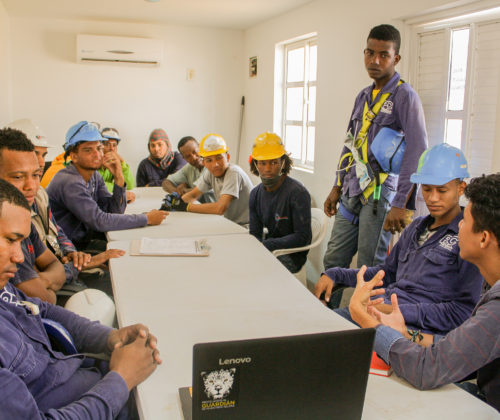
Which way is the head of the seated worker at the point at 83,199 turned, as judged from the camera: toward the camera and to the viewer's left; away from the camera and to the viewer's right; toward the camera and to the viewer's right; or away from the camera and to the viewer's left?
toward the camera and to the viewer's right

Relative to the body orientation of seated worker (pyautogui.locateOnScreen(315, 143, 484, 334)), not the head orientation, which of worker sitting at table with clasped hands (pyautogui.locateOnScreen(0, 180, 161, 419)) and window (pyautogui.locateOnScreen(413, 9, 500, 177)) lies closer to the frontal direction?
the worker sitting at table with clasped hands

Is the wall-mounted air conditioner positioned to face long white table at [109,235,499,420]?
yes

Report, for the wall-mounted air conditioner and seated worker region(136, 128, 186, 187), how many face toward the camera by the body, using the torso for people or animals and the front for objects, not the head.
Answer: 2

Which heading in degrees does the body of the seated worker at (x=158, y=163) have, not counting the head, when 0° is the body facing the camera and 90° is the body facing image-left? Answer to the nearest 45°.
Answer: approximately 0°

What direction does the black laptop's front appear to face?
away from the camera

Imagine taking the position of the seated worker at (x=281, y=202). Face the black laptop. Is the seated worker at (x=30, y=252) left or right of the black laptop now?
right
